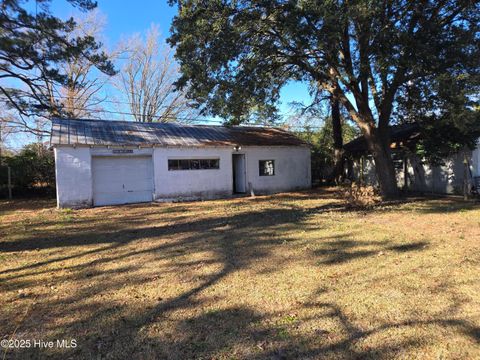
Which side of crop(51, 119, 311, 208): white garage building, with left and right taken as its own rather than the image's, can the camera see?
front

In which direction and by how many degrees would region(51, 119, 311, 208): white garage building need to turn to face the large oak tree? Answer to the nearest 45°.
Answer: approximately 45° to its left

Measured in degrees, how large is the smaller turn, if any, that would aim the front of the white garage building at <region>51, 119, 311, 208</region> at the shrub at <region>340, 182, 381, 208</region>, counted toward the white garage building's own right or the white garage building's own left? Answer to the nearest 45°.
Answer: approximately 45° to the white garage building's own left
